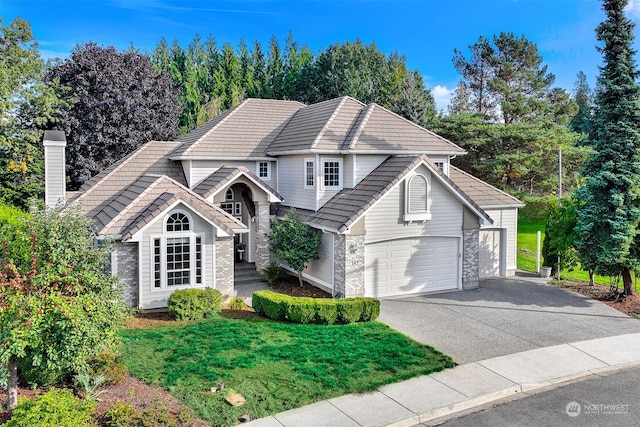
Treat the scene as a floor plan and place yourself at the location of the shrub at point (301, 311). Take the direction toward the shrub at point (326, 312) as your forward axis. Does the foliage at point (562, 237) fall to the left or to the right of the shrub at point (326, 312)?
left

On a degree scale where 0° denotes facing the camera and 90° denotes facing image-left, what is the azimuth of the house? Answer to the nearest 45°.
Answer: approximately 315°

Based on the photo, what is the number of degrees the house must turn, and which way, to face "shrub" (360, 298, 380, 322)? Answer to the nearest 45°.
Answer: approximately 45° to its right

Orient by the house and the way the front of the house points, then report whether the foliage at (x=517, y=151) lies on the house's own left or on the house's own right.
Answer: on the house's own left

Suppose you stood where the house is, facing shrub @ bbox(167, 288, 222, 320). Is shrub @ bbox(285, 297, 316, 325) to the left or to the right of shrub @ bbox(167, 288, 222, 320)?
left

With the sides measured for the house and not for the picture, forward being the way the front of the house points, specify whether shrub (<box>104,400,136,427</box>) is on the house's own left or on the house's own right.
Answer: on the house's own right

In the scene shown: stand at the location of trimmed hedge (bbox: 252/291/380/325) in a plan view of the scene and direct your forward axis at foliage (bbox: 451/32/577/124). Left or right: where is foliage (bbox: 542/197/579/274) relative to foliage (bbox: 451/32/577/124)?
right

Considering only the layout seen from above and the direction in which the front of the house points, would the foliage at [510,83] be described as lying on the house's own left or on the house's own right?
on the house's own left
